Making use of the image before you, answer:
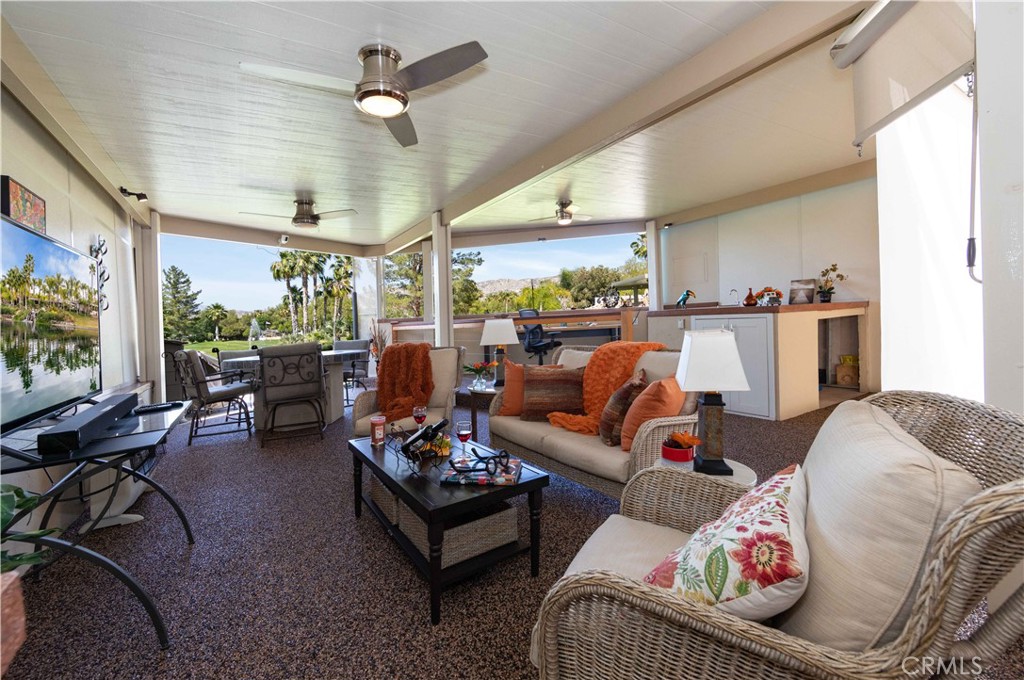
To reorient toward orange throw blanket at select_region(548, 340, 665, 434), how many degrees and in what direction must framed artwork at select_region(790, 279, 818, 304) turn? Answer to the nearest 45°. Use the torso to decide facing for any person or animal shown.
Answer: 0° — it already faces it

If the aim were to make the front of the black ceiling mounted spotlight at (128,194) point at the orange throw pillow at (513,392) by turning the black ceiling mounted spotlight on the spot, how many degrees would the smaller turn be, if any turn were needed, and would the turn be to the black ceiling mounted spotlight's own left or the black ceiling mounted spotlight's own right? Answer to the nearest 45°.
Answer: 0° — it already faces it

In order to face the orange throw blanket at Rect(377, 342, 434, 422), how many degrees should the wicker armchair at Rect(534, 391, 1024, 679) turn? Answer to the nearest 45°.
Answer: approximately 45° to its right

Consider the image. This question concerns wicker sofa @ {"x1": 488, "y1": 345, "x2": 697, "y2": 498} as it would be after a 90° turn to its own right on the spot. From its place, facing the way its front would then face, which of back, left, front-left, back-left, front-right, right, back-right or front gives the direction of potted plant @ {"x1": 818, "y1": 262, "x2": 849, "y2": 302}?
right

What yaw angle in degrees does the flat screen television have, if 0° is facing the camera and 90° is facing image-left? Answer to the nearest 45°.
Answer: approximately 315°

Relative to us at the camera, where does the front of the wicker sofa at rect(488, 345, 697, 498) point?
facing the viewer and to the left of the viewer

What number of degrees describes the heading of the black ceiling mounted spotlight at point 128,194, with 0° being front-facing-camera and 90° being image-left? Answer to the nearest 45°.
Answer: approximately 315°

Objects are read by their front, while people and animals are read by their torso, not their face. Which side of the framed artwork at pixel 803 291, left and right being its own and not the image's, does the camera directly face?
front

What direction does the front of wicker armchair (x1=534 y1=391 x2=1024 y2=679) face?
to the viewer's left

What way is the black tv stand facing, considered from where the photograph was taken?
facing the viewer and to the right of the viewer

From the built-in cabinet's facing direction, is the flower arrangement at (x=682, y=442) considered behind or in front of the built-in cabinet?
in front

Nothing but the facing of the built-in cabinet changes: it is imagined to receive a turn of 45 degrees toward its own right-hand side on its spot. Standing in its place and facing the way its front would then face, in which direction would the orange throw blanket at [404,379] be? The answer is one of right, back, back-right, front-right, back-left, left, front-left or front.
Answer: front-left
